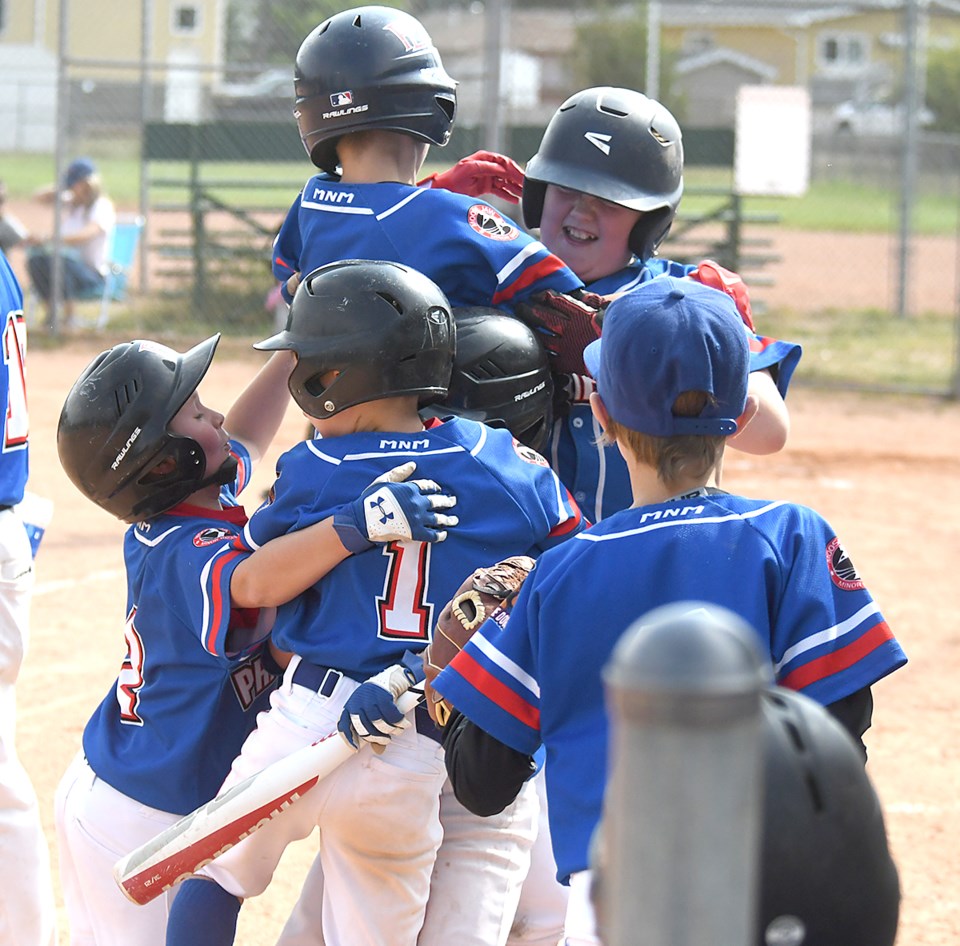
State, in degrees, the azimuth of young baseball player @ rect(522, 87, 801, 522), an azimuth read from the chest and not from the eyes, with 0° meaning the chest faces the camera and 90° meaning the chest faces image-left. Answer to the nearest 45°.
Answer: approximately 45°

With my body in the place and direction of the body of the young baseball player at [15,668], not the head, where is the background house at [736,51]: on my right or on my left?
on my right

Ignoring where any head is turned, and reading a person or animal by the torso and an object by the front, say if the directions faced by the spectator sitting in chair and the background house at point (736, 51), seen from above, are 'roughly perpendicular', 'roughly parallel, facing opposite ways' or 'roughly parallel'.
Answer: roughly perpendicular

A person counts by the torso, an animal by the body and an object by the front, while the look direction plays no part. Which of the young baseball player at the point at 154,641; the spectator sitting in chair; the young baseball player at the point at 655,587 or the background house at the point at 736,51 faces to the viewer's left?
the spectator sitting in chair

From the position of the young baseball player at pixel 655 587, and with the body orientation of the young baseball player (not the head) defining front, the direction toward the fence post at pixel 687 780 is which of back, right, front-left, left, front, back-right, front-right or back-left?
back

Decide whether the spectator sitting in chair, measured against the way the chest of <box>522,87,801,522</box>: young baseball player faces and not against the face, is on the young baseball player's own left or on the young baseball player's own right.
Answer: on the young baseball player's own right

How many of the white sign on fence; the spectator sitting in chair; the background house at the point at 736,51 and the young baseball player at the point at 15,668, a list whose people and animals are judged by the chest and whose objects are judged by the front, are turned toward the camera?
2

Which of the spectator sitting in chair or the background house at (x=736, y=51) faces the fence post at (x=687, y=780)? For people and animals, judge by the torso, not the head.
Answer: the background house

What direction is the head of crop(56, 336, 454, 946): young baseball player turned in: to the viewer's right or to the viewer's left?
to the viewer's right

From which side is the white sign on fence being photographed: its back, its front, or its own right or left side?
front

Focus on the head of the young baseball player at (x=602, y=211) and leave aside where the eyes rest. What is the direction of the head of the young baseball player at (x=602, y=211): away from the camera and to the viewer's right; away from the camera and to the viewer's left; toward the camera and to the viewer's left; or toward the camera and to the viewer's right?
toward the camera and to the viewer's left

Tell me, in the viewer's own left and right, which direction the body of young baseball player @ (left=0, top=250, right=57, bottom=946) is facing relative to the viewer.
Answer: facing away from the viewer and to the left of the viewer

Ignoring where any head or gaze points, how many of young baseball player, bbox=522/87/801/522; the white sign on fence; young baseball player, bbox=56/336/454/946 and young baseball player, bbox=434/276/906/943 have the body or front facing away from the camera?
1

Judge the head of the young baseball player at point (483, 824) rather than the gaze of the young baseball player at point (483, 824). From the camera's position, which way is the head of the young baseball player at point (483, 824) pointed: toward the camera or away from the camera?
away from the camera

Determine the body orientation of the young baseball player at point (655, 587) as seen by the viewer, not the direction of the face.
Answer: away from the camera
